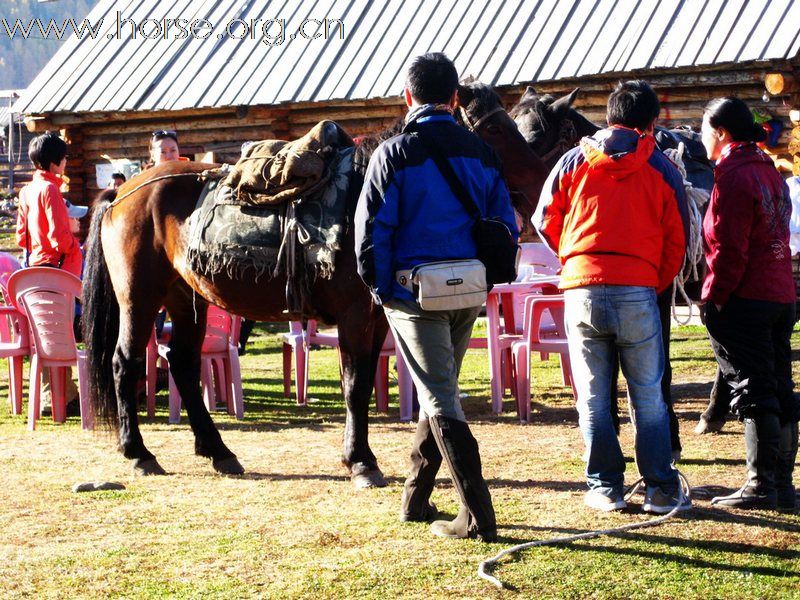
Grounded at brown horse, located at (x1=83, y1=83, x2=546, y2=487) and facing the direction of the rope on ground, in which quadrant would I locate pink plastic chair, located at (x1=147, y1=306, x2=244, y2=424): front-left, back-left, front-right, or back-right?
back-left

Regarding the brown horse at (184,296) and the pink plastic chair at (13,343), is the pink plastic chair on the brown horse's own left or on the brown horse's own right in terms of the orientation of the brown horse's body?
on the brown horse's own left

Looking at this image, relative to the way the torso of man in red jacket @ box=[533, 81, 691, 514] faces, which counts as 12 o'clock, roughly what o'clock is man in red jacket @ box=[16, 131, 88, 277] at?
man in red jacket @ box=[16, 131, 88, 277] is roughly at 10 o'clock from man in red jacket @ box=[533, 81, 691, 514].

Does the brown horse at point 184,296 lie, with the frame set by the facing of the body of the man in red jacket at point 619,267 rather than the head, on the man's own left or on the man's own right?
on the man's own left

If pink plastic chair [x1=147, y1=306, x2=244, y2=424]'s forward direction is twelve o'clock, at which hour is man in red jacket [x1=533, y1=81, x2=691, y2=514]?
The man in red jacket is roughly at 8 o'clock from the pink plastic chair.

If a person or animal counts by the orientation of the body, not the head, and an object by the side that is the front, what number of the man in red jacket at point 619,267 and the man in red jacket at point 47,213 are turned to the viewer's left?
0

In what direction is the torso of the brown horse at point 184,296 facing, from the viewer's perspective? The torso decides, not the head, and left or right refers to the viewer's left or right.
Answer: facing to the right of the viewer

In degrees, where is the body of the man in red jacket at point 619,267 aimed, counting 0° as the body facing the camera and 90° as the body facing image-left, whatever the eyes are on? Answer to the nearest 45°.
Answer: approximately 180°

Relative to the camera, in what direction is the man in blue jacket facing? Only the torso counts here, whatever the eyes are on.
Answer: away from the camera

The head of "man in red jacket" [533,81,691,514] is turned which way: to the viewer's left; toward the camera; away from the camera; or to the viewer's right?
away from the camera

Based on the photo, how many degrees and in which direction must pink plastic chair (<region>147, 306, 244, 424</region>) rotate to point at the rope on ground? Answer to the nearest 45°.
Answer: approximately 90° to its left

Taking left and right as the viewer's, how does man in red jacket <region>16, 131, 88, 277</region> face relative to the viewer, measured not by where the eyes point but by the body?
facing away from the viewer and to the right of the viewer

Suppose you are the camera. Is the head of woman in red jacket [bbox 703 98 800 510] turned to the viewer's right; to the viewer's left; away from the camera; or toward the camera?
to the viewer's left

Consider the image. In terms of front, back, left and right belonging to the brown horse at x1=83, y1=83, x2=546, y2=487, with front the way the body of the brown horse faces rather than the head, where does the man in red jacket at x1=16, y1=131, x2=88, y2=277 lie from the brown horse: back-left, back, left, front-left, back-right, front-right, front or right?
back-left

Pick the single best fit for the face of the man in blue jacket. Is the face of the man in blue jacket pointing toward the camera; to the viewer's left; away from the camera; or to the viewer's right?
away from the camera

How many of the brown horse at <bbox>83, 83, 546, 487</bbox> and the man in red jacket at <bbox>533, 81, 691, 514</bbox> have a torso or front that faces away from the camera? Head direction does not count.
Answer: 1
